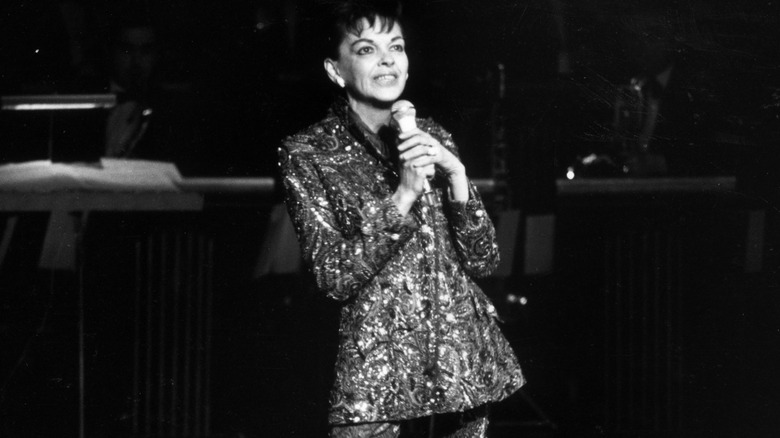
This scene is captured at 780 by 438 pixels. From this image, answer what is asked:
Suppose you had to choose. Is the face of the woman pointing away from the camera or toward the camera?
toward the camera

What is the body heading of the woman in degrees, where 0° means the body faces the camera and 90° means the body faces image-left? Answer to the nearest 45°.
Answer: approximately 315°
